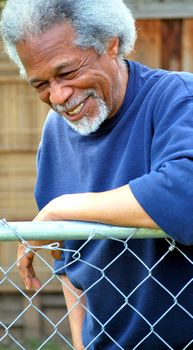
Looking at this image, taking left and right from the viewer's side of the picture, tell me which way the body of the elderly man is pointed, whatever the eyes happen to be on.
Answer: facing the viewer and to the left of the viewer

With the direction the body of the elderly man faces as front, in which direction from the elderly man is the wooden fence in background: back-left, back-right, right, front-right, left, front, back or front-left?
back-right

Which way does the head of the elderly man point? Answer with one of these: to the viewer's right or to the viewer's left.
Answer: to the viewer's left
